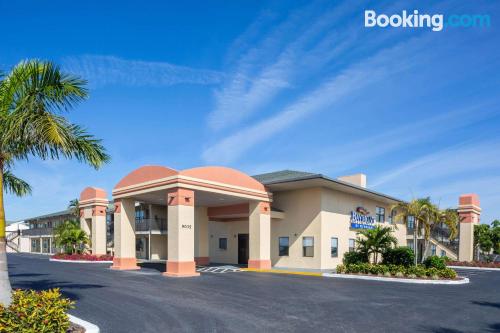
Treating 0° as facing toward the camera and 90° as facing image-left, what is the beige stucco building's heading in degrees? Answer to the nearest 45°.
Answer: approximately 45°

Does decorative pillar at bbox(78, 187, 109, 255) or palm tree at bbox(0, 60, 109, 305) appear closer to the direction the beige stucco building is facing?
the palm tree

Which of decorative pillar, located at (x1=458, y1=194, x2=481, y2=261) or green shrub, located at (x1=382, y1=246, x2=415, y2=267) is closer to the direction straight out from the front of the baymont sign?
the green shrub

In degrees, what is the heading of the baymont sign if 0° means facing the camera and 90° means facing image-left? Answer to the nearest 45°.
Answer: approximately 315°

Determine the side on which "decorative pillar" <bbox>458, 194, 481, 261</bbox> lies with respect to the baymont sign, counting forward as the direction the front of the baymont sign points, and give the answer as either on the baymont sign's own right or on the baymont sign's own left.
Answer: on the baymont sign's own left
